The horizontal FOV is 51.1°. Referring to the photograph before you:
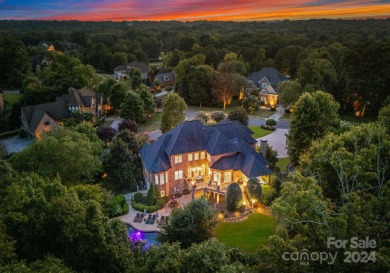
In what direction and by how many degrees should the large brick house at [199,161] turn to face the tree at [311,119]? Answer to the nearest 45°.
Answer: approximately 90° to its right

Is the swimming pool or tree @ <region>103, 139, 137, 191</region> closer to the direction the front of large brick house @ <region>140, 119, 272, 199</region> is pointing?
the tree

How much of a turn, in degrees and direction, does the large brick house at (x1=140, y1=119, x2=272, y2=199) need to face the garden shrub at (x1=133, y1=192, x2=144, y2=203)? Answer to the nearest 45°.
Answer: approximately 135° to its left

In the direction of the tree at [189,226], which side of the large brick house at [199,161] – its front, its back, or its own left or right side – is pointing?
back

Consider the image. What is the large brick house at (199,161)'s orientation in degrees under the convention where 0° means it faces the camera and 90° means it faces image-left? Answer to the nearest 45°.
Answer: approximately 180°

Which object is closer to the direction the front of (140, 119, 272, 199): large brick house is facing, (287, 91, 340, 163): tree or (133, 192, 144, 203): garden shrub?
the tree

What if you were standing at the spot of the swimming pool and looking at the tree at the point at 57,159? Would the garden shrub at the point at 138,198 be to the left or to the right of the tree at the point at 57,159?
right

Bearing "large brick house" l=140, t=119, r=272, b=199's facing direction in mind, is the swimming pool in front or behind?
behind

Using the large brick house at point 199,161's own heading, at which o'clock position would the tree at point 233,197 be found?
The tree is roughly at 5 o'clock from the large brick house.

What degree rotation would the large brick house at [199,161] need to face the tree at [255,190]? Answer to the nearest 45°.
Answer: approximately 135° to its right

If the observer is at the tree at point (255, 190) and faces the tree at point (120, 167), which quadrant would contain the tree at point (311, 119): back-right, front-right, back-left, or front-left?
back-right

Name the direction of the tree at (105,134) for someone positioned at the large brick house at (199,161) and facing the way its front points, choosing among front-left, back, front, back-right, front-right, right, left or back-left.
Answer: front-left

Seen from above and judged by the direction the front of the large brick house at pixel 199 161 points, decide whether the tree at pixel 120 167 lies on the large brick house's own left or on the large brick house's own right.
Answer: on the large brick house's own left
